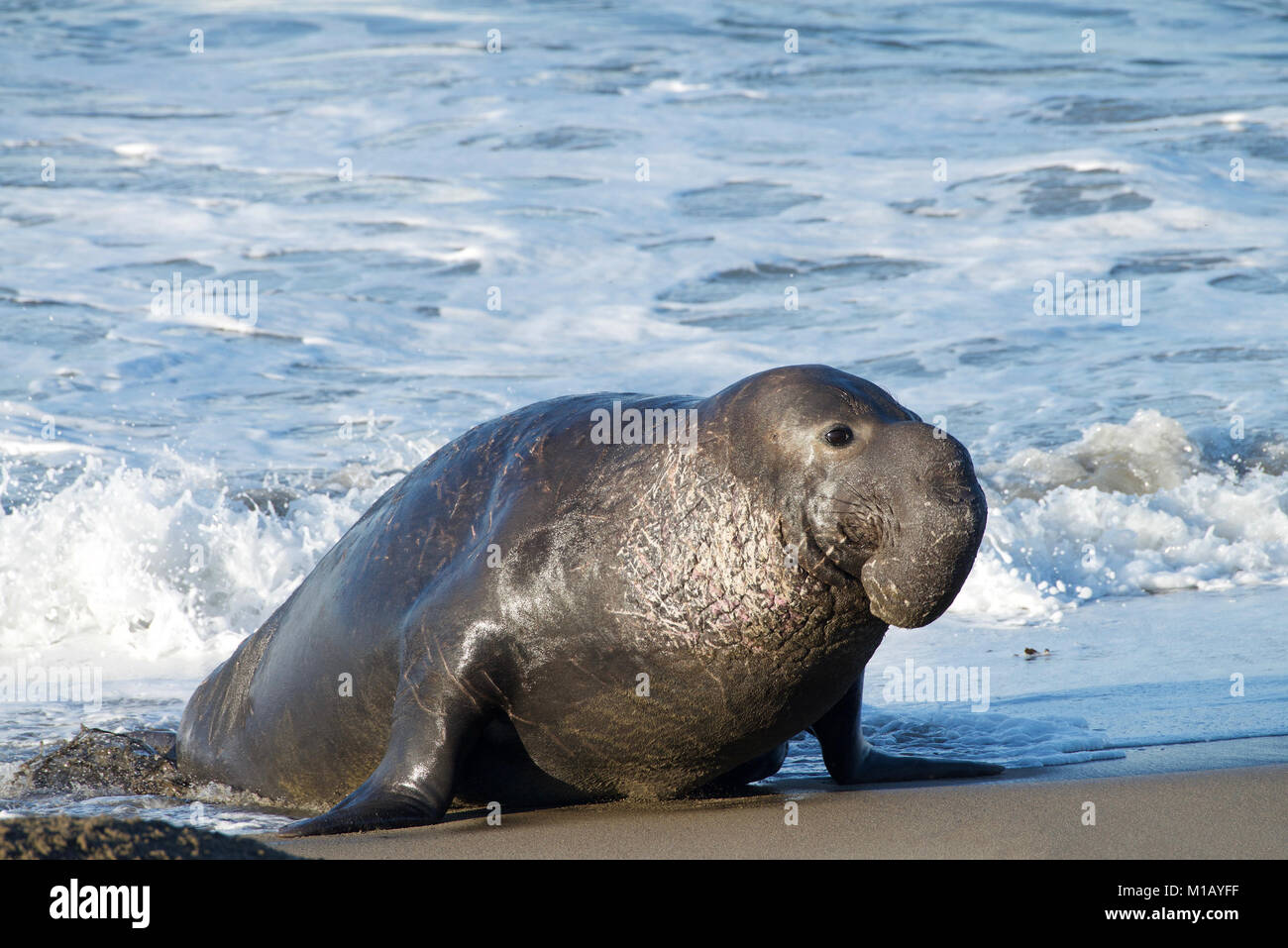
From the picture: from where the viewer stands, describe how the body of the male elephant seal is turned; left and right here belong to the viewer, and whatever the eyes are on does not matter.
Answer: facing the viewer and to the right of the viewer
